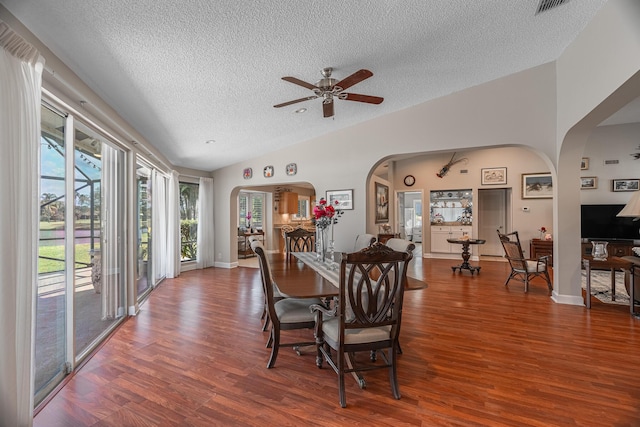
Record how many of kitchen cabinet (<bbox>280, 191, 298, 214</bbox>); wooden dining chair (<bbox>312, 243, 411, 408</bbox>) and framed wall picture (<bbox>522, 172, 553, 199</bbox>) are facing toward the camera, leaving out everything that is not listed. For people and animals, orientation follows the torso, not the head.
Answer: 2

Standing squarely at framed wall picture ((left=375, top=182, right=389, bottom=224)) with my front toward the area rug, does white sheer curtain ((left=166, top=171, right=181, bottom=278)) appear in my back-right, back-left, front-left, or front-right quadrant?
back-right

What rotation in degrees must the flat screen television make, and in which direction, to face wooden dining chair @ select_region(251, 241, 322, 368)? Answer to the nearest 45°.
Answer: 0° — it already faces it

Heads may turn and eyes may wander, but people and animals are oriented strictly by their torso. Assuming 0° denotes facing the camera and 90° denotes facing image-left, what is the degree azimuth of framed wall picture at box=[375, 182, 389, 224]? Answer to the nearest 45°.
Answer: approximately 315°

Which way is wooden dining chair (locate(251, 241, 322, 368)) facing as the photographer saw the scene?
facing to the right of the viewer

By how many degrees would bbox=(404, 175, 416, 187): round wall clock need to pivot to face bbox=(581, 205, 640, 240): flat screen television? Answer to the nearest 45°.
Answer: approximately 90° to its left

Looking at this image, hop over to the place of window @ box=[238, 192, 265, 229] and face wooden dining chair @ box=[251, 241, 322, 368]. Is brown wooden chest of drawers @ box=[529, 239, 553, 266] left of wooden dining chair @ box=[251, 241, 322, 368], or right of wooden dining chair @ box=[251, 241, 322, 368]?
left

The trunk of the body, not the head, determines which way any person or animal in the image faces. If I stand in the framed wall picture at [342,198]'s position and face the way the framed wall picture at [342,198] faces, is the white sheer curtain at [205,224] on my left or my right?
on my right
